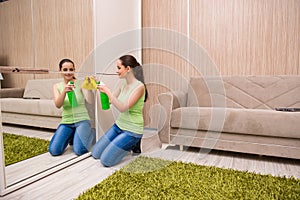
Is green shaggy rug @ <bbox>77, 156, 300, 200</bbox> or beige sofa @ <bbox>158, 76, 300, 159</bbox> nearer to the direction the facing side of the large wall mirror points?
the green shaggy rug

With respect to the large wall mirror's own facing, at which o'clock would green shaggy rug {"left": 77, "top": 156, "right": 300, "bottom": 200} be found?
The green shaggy rug is roughly at 12 o'clock from the large wall mirror.

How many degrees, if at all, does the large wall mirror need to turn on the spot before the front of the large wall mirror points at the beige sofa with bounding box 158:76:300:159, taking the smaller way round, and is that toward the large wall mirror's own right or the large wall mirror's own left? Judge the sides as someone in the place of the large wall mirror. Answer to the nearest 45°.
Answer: approximately 45° to the large wall mirror's own left

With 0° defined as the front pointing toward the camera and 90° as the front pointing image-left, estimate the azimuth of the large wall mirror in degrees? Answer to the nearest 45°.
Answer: approximately 315°

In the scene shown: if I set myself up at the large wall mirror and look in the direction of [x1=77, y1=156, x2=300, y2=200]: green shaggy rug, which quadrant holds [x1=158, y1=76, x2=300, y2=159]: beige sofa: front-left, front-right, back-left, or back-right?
front-left
